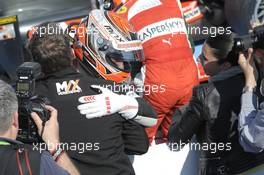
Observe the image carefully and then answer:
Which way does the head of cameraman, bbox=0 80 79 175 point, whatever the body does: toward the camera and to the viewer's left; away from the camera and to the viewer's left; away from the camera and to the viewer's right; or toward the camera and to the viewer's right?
away from the camera and to the viewer's right

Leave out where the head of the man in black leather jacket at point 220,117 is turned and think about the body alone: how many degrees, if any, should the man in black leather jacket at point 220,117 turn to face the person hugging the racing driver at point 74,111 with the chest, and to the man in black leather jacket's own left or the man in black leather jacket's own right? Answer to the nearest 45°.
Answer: approximately 45° to the man in black leather jacket's own left

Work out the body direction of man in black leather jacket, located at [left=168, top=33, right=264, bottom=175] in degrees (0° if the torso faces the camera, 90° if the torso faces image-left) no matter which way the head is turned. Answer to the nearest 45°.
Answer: approximately 135°

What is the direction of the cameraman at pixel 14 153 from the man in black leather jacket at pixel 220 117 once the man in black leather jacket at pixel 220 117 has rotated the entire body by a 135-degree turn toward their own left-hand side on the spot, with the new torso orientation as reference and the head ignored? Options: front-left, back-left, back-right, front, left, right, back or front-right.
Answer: front-right
